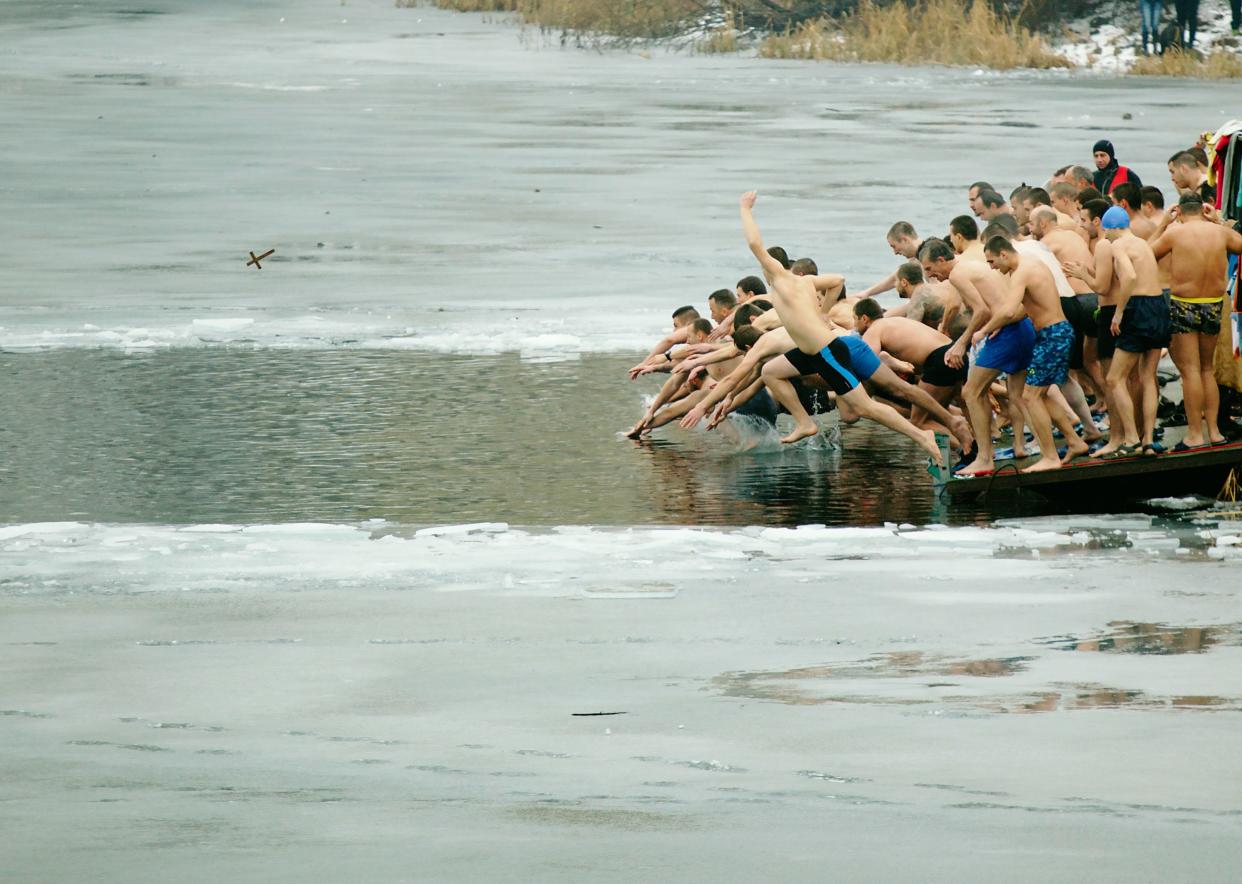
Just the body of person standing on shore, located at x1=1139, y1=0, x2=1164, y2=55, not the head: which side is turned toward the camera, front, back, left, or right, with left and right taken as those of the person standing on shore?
front

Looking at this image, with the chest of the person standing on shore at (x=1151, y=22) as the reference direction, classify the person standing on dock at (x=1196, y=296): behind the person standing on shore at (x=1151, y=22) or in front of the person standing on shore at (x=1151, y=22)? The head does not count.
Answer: in front

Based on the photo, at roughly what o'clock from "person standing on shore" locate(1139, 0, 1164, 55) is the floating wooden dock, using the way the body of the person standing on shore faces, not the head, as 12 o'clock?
The floating wooden dock is roughly at 12 o'clock from the person standing on shore.

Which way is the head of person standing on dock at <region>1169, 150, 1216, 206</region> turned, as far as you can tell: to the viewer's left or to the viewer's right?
to the viewer's left

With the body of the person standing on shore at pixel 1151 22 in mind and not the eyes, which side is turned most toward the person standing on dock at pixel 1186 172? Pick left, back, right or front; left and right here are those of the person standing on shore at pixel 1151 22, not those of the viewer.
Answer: front

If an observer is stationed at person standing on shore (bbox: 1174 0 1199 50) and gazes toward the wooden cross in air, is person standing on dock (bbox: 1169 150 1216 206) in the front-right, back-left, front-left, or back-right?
front-left

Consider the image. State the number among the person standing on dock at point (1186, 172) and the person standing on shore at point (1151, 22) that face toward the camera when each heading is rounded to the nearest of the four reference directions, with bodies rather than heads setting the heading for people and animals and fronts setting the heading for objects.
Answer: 1

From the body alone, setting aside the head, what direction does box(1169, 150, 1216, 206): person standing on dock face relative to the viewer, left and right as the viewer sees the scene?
facing to the left of the viewer

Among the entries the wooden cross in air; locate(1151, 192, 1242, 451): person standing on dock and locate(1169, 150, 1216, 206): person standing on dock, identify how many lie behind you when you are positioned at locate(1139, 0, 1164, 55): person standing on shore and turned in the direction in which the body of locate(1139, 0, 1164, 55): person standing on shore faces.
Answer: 0

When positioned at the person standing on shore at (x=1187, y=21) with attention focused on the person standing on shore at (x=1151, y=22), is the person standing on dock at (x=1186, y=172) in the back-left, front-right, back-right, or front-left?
front-left

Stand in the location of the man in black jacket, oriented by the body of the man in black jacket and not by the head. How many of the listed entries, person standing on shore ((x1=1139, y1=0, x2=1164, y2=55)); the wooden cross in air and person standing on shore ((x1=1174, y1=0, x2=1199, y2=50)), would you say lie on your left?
0

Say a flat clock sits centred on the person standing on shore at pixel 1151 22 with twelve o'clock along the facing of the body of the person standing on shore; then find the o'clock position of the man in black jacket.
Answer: The man in black jacket is roughly at 12 o'clock from the person standing on shore.
